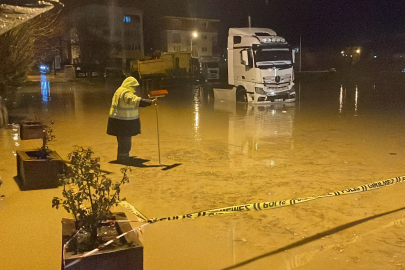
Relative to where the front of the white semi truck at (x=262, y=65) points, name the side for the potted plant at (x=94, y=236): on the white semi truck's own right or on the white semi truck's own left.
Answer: on the white semi truck's own right

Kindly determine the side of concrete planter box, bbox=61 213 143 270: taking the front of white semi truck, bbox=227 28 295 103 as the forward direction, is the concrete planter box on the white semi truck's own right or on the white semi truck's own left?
on the white semi truck's own right

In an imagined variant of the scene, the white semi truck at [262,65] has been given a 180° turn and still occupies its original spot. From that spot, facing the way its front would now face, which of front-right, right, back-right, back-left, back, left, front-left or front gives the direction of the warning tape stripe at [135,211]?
back-left

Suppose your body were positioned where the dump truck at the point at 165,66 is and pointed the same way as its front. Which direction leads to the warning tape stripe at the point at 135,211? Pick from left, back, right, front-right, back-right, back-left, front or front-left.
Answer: right

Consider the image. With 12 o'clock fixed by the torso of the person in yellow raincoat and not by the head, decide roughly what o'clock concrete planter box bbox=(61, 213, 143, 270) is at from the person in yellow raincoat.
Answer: The concrete planter box is roughly at 3 o'clock from the person in yellow raincoat.

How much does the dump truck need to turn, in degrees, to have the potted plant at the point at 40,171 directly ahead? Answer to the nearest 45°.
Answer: approximately 90° to its right

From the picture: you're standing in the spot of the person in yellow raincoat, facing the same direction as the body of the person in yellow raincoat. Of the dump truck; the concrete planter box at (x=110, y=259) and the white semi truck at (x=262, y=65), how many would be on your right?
1

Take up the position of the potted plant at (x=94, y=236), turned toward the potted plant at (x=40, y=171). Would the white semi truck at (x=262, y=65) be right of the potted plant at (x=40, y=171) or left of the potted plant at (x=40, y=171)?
right

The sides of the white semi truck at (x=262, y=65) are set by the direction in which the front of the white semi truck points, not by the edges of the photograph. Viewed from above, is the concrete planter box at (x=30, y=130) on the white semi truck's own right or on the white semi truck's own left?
on the white semi truck's own right

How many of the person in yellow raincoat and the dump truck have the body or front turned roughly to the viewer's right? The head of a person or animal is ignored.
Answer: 2

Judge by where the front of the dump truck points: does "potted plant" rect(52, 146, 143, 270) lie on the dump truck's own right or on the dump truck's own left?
on the dump truck's own right

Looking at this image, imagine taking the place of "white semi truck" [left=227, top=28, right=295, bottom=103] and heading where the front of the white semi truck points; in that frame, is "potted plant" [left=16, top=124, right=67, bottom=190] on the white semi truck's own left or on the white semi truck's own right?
on the white semi truck's own right

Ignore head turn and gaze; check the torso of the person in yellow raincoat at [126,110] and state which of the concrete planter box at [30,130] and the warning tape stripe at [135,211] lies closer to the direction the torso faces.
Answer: the warning tape stripe

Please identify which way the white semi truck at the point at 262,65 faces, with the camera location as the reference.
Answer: facing the viewer and to the right of the viewer

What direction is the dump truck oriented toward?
to the viewer's right

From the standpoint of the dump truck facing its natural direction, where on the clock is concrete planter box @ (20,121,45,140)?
The concrete planter box is roughly at 3 o'clock from the dump truck.

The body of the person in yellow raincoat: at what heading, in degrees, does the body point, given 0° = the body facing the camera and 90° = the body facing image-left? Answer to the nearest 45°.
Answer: approximately 270°
